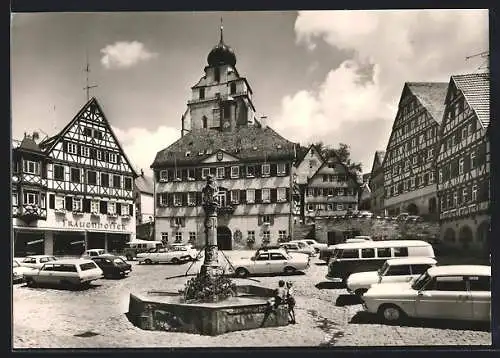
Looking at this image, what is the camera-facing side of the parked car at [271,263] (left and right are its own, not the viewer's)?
left

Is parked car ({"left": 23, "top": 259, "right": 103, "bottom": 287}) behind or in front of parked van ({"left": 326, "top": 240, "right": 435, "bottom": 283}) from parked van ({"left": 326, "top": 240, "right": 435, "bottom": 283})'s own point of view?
in front

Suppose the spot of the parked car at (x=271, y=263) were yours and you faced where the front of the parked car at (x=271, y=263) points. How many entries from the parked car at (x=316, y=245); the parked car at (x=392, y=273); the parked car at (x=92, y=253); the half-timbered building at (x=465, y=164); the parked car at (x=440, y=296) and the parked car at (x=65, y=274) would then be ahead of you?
2

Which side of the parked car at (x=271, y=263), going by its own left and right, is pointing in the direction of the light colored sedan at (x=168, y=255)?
front

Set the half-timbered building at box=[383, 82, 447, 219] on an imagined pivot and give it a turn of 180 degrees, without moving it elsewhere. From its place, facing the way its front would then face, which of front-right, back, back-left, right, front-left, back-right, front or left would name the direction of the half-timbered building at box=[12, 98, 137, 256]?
back-left

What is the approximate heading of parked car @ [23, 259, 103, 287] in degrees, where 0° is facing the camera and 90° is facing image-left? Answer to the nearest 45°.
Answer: approximately 135°

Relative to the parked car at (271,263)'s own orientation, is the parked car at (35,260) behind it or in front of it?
in front

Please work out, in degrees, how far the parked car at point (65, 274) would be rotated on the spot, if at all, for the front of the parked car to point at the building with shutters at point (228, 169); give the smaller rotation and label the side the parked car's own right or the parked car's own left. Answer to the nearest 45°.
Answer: approximately 135° to the parked car's own right

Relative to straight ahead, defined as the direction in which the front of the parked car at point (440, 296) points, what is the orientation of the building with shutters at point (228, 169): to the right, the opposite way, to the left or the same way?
to the left

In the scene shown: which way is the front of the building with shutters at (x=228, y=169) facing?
toward the camera

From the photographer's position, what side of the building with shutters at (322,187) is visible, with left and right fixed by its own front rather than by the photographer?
front

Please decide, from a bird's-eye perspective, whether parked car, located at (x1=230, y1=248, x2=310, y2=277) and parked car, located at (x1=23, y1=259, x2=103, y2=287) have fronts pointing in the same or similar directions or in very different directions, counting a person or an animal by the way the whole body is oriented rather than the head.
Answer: same or similar directions

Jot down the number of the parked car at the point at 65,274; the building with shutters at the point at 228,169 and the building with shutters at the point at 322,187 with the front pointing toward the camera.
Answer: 2

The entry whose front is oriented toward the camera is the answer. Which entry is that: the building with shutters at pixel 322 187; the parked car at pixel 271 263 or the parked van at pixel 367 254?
the building with shutters
